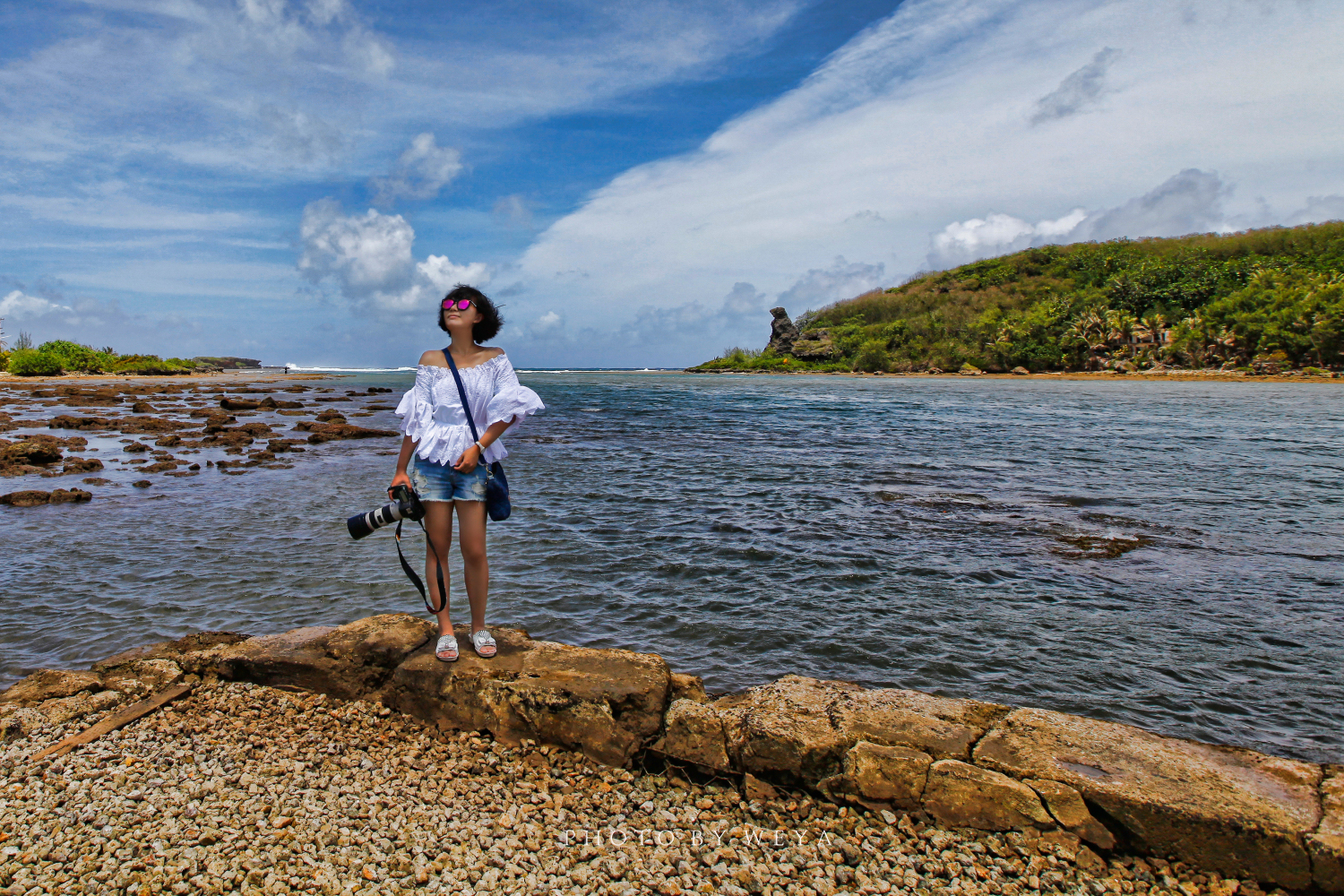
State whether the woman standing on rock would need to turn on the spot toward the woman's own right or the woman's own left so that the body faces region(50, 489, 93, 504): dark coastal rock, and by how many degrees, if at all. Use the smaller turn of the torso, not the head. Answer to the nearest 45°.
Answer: approximately 135° to the woman's own right

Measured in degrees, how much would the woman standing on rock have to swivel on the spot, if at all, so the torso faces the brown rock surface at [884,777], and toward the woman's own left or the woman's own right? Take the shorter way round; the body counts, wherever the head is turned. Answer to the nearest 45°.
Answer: approximately 45° to the woman's own left

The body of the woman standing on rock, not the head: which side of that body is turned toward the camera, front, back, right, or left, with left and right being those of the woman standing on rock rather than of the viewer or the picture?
front

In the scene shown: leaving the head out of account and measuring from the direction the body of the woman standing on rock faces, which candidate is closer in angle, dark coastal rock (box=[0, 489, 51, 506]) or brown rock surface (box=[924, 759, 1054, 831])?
the brown rock surface

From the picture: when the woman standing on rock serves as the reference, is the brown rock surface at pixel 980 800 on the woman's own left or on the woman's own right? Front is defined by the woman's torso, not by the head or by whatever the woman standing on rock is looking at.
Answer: on the woman's own left

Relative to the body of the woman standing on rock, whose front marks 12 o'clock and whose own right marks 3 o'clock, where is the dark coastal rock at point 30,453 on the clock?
The dark coastal rock is roughly at 5 o'clock from the woman standing on rock.

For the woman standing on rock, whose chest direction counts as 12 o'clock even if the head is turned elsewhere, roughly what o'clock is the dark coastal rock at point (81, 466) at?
The dark coastal rock is roughly at 5 o'clock from the woman standing on rock.

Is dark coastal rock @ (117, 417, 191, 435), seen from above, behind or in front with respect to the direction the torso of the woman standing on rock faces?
behind
